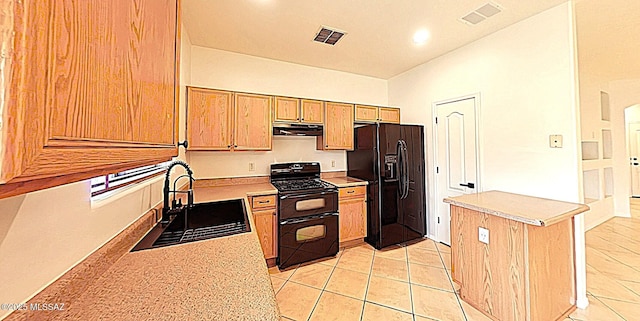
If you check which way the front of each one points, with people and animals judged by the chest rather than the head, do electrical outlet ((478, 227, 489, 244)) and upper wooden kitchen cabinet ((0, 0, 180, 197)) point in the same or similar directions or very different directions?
very different directions

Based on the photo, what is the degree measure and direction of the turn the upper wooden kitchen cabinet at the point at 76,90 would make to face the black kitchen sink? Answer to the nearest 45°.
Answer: approximately 90° to its left

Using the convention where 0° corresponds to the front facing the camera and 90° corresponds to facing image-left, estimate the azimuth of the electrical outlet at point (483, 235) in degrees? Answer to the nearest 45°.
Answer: approximately 45°

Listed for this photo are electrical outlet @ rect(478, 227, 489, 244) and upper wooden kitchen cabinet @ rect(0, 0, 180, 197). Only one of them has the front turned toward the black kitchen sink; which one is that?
the electrical outlet

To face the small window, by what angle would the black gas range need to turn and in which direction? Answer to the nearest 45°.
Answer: approximately 90° to its right

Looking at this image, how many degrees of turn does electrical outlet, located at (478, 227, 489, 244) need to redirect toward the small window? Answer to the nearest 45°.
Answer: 0° — it already faces it

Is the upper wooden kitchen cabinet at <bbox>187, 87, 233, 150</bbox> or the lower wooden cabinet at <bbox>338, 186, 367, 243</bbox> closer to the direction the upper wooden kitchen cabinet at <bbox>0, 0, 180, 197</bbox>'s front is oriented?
the lower wooden cabinet

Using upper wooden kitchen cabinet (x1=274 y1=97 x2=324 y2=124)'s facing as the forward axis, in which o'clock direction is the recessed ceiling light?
The recessed ceiling light is roughly at 11 o'clock from the upper wooden kitchen cabinet.

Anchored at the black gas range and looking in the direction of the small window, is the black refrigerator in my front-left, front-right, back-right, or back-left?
back-left

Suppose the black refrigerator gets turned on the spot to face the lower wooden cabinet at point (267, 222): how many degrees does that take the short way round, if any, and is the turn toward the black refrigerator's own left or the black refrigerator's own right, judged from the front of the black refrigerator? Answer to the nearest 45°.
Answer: approximately 90° to the black refrigerator's own right

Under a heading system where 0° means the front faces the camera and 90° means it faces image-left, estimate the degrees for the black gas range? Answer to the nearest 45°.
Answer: approximately 315°
